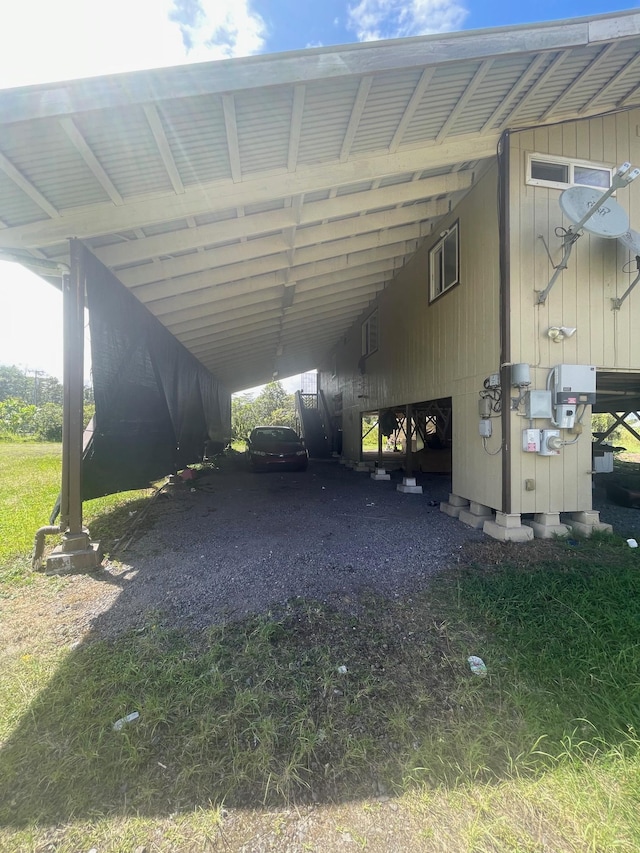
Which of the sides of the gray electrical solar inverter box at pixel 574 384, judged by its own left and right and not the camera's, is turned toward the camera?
front

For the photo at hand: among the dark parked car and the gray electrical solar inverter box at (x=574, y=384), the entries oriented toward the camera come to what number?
2

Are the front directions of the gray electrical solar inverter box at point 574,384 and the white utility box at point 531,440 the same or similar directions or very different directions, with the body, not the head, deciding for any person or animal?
same or similar directions

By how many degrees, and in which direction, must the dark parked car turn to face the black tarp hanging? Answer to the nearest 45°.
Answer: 0° — it already faces it

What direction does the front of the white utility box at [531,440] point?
toward the camera

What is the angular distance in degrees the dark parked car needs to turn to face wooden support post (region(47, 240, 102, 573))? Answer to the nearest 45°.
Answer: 0° — it already faces it

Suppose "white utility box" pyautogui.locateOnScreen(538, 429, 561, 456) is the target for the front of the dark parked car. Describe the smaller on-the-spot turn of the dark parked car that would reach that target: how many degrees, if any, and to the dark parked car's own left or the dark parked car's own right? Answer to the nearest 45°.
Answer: approximately 45° to the dark parked car's own left

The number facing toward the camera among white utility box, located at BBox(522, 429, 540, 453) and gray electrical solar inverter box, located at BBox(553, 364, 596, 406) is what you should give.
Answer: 2

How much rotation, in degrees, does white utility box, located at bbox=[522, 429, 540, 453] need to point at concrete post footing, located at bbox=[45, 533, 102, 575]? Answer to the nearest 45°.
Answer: approximately 45° to its right

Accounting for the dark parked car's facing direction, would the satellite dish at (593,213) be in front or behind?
in front

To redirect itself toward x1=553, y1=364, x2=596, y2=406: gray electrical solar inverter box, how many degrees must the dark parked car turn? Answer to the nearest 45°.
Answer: approximately 45° to its left
